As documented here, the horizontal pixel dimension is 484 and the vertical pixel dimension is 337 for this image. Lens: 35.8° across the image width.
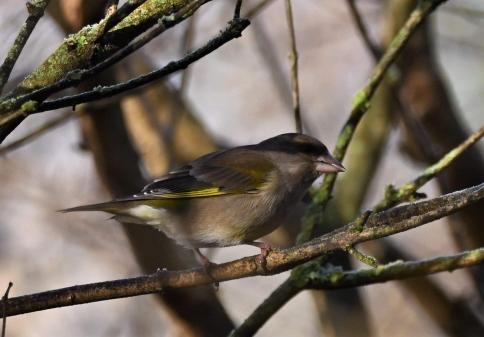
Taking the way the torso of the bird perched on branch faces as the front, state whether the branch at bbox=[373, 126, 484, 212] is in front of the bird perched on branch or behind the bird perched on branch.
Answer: in front

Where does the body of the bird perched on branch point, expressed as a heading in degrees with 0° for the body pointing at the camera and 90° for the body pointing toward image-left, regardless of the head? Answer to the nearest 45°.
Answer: approximately 270°

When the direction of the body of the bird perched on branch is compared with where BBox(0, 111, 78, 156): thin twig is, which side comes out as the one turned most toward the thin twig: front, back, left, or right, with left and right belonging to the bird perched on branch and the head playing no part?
back

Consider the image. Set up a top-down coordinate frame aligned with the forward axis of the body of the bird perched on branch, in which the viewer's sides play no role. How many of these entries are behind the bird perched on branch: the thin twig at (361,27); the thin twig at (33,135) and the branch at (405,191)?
1

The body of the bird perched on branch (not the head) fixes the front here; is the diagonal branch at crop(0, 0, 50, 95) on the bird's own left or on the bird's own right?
on the bird's own right

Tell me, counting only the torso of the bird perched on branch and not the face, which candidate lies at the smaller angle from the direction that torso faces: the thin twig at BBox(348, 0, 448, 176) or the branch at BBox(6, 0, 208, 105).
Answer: the thin twig

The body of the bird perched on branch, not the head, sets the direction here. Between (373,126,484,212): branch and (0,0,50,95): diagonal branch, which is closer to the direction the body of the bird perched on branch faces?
the branch

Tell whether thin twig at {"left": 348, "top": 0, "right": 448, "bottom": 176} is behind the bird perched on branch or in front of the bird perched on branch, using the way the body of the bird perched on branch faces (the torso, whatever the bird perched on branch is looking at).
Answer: in front

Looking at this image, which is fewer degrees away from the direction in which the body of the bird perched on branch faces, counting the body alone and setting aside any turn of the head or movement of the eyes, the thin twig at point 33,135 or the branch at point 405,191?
the branch
